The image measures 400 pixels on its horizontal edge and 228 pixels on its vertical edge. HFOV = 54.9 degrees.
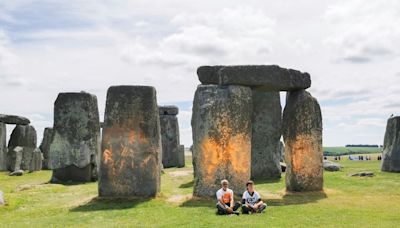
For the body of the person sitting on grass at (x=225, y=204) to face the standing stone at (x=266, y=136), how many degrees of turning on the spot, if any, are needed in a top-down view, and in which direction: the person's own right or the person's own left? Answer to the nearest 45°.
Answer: approximately 135° to the person's own left

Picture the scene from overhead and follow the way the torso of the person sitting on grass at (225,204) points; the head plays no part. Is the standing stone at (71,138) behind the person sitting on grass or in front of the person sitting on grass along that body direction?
behind

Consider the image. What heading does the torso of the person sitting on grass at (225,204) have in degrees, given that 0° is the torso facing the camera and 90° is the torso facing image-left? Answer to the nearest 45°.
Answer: approximately 315°

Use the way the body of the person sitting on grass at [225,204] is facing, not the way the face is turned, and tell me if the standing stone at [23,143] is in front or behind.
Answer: behind

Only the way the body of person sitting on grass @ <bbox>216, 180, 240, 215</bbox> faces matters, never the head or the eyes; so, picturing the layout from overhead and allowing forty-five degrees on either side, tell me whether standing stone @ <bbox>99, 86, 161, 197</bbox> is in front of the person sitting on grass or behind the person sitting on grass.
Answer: behind

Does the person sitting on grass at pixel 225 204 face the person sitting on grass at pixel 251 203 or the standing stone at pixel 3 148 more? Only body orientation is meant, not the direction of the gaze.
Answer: the person sitting on grass

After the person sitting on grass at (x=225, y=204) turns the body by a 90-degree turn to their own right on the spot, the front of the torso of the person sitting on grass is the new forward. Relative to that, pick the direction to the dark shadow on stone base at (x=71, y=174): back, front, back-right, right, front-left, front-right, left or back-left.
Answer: right

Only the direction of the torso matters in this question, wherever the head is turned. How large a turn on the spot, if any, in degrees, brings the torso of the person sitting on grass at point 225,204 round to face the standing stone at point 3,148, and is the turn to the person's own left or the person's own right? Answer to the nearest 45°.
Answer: approximately 180°

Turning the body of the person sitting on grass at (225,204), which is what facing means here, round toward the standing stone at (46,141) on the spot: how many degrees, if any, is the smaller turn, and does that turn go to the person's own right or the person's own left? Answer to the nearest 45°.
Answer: approximately 180°

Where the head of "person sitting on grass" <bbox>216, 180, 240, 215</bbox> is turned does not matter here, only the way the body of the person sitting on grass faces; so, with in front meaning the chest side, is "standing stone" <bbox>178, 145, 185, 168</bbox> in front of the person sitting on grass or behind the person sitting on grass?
behind

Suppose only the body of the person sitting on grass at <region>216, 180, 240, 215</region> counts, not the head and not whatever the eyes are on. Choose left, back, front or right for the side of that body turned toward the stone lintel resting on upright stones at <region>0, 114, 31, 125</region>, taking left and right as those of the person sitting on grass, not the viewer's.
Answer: back
